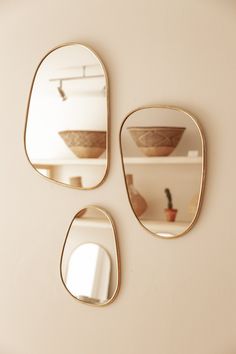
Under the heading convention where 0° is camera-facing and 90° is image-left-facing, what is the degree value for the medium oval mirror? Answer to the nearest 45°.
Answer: approximately 0°
